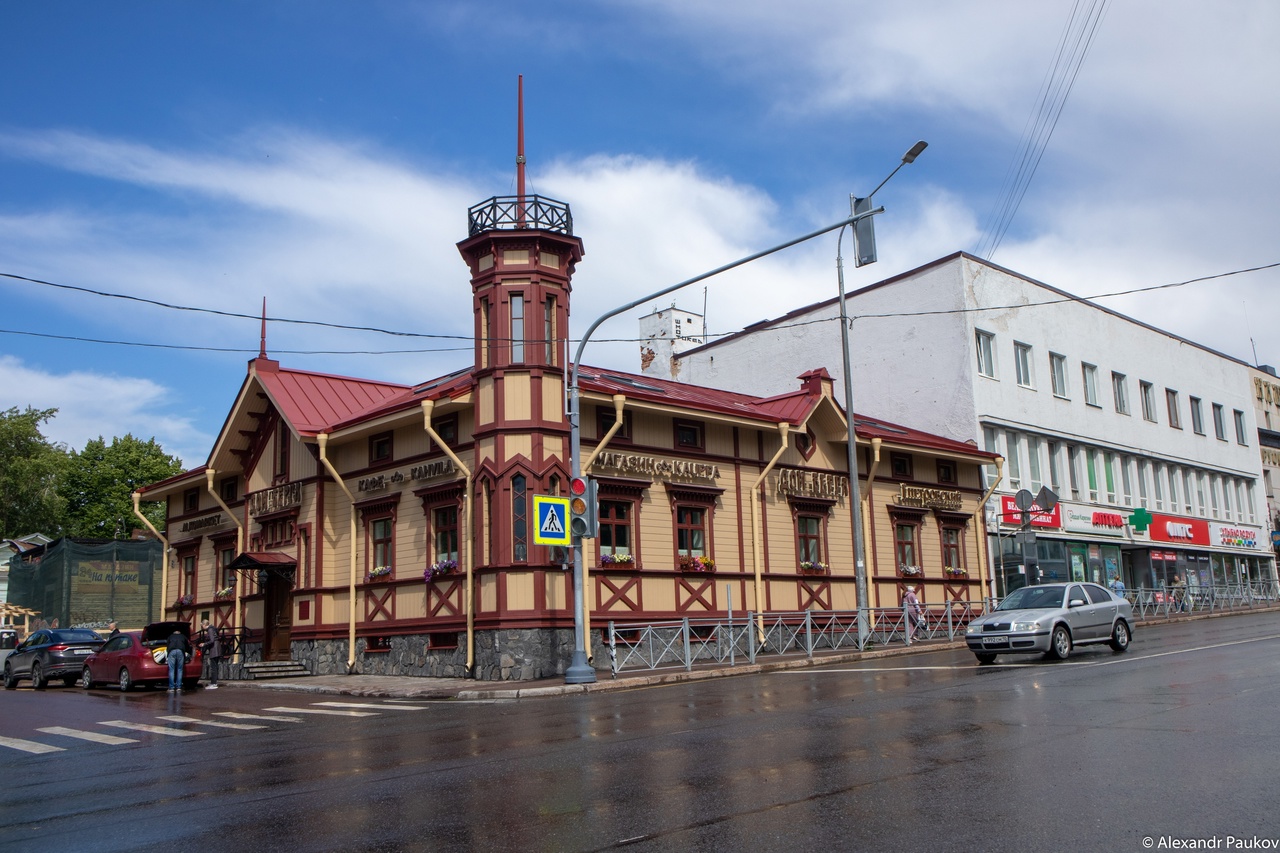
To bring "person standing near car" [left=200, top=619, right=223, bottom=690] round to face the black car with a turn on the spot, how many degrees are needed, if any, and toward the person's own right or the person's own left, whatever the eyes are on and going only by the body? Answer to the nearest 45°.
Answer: approximately 45° to the person's own right

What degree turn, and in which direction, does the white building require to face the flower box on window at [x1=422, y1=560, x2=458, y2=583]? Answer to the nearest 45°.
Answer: approximately 90° to its right

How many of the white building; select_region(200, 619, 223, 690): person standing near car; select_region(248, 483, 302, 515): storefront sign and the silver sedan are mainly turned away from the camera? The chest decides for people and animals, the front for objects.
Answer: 0

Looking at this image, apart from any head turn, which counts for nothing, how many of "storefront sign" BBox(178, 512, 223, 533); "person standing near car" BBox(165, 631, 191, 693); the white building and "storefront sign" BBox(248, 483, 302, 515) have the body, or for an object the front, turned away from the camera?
1

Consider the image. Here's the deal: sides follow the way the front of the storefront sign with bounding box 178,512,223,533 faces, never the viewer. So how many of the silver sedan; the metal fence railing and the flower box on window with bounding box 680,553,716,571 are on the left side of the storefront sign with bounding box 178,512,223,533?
3

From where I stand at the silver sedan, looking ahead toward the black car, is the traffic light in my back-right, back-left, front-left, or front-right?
front-left

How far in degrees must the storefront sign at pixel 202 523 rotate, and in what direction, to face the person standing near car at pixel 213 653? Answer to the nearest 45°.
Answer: approximately 45° to its left

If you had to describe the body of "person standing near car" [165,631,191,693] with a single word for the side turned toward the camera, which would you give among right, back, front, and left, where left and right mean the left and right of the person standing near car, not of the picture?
back

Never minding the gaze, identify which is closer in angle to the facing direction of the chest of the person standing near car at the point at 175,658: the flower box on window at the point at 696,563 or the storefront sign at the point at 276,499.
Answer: the storefront sign

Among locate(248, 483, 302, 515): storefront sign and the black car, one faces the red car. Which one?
the storefront sign

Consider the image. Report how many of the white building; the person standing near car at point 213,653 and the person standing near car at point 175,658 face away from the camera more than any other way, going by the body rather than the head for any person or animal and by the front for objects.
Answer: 1

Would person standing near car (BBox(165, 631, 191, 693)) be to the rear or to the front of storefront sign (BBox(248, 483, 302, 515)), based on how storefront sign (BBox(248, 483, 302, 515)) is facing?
to the front

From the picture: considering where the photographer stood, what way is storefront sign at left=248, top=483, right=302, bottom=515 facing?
facing the viewer and to the left of the viewer

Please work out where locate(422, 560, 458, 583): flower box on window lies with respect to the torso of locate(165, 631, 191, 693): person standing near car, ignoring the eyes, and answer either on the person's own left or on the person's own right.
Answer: on the person's own right

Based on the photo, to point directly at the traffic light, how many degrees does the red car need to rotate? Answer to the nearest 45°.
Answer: approximately 180°
